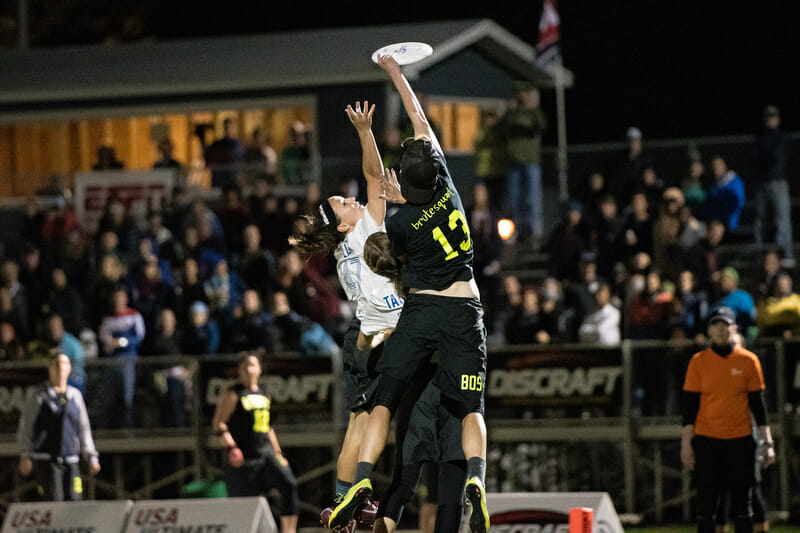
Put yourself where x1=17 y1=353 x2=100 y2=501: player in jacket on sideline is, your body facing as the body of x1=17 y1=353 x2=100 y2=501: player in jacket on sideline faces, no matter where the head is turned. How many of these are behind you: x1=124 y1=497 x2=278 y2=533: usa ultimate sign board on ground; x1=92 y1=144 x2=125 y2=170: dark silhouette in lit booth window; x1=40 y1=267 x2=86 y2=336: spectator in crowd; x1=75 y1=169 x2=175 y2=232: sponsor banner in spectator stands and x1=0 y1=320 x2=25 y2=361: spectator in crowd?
4

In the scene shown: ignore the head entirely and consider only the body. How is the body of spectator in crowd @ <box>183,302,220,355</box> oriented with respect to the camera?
toward the camera

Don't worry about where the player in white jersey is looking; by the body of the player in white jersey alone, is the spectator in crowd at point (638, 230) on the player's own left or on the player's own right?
on the player's own left

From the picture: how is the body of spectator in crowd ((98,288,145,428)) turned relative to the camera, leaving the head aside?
toward the camera

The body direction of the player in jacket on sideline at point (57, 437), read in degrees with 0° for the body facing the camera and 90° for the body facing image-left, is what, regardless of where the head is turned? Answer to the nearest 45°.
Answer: approximately 0°

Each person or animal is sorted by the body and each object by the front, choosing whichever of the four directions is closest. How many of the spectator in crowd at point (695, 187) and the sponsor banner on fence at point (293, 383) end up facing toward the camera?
2

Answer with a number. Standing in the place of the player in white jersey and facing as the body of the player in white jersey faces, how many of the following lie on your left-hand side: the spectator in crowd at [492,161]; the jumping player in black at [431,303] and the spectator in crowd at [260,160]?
2

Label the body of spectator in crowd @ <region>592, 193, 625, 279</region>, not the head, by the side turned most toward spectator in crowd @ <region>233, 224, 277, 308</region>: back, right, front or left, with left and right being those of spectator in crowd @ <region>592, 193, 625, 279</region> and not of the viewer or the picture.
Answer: right

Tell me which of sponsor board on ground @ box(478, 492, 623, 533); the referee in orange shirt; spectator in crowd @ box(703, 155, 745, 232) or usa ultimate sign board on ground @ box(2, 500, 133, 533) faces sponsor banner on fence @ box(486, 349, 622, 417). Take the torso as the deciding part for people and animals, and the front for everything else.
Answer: the spectator in crowd

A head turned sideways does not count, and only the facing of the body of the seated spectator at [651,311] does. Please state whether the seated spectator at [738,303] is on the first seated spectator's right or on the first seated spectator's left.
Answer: on the first seated spectator's left

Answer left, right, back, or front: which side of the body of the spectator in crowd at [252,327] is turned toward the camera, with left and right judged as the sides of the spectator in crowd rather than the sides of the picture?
front
